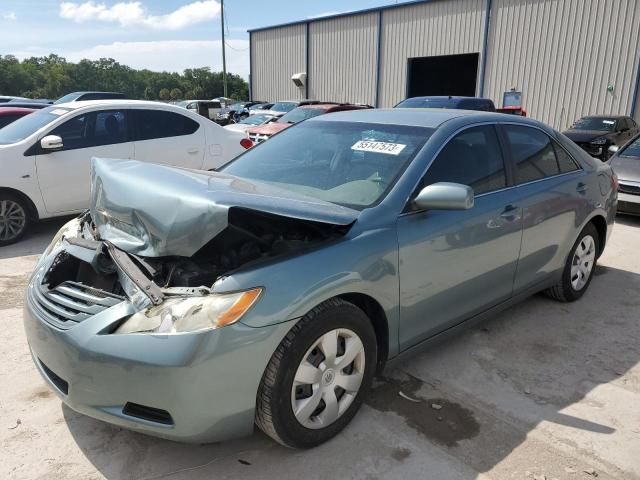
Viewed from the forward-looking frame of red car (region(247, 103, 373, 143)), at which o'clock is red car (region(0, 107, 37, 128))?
red car (region(0, 107, 37, 128)) is roughly at 12 o'clock from red car (region(247, 103, 373, 143)).

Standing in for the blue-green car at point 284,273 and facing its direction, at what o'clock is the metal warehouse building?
The metal warehouse building is roughly at 5 o'clock from the blue-green car.

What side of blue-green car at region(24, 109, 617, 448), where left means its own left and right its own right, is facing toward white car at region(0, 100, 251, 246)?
right

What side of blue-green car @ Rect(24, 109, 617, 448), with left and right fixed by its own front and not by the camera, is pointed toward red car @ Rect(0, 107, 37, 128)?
right

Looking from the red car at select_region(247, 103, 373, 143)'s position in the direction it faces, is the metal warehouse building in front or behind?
behind

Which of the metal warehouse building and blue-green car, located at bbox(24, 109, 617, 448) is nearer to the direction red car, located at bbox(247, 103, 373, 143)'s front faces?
the blue-green car

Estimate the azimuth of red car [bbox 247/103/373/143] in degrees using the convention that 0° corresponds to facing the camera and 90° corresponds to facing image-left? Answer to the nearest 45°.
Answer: approximately 45°

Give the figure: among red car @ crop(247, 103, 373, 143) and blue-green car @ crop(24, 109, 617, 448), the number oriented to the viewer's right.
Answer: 0

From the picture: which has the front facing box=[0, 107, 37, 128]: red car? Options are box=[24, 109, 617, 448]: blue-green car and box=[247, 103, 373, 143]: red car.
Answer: box=[247, 103, 373, 143]: red car

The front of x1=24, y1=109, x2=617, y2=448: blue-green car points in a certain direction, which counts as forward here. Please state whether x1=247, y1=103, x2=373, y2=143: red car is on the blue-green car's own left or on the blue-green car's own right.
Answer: on the blue-green car's own right

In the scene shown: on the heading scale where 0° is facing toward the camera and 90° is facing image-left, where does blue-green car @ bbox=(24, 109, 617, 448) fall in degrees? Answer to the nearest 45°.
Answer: approximately 45°

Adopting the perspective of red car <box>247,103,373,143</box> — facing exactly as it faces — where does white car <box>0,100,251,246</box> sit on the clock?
The white car is roughly at 11 o'clock from the red car.
